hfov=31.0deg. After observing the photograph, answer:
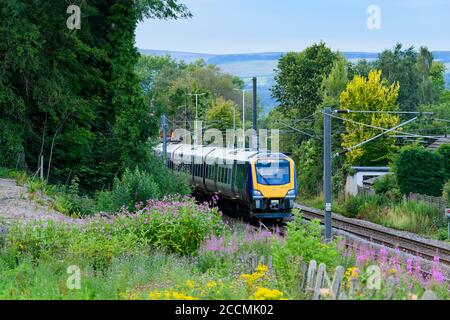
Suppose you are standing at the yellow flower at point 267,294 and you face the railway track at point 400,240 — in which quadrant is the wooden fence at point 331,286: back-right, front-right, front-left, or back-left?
front-right

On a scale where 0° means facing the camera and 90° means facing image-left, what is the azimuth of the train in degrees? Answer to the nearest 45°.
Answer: approximately 315°

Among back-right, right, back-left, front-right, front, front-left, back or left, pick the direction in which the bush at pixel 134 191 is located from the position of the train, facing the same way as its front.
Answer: right

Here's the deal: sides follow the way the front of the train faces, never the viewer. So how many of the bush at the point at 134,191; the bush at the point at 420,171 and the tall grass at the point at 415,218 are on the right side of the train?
1

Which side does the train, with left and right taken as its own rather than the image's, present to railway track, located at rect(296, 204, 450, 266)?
front

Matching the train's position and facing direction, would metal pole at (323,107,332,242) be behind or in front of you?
in front

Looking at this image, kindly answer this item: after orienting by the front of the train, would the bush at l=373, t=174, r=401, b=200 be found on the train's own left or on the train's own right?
on the train's own left

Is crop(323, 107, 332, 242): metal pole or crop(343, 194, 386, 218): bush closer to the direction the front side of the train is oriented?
the metal pole

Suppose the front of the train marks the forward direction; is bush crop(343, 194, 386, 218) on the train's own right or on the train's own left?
on the train's own left

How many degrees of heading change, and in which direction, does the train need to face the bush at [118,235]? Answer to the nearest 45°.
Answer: approximately 45° to its right

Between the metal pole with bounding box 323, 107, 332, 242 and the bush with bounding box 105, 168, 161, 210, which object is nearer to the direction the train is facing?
the metal pole

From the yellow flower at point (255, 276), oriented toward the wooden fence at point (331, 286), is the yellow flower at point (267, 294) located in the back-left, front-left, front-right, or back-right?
front-right
